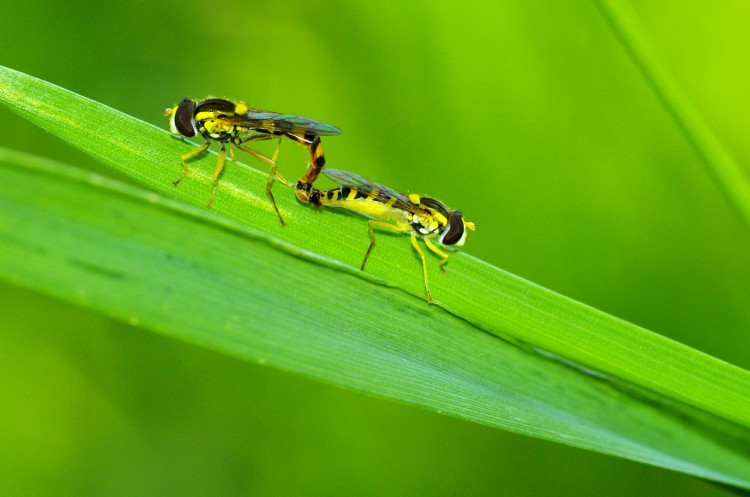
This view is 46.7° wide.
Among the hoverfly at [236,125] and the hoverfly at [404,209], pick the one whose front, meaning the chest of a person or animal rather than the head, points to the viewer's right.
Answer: the hoverfly at [404,209]

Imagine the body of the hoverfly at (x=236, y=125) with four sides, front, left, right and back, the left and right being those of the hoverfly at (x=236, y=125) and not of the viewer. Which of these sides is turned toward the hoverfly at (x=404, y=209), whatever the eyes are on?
back

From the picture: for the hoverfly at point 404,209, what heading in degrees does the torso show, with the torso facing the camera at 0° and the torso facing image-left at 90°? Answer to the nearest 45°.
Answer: approximately 270°

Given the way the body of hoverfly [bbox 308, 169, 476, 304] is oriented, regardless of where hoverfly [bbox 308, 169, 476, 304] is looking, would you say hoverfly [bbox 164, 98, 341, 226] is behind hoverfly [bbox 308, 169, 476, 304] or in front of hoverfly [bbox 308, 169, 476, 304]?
behind

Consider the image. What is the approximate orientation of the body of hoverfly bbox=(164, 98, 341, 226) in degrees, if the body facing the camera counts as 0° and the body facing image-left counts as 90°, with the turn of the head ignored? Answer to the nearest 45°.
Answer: approximately 90°

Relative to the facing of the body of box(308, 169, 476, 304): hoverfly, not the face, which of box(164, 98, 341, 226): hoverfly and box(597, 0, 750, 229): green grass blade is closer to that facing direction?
the green grass blade

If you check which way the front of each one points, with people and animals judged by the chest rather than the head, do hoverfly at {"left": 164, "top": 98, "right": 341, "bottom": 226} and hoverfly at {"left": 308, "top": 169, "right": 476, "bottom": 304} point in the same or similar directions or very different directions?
very different directions

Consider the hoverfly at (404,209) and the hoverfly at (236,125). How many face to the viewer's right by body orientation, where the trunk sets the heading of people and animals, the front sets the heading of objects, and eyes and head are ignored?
1
